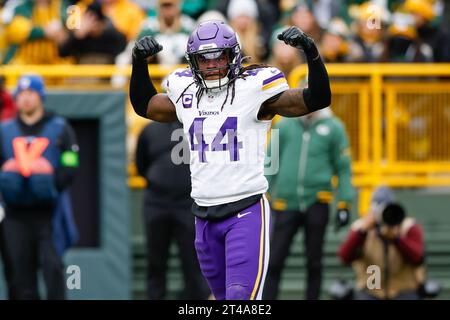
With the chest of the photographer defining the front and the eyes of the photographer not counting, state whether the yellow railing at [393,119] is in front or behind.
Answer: behind

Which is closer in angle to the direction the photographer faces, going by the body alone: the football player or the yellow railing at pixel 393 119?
the football player
